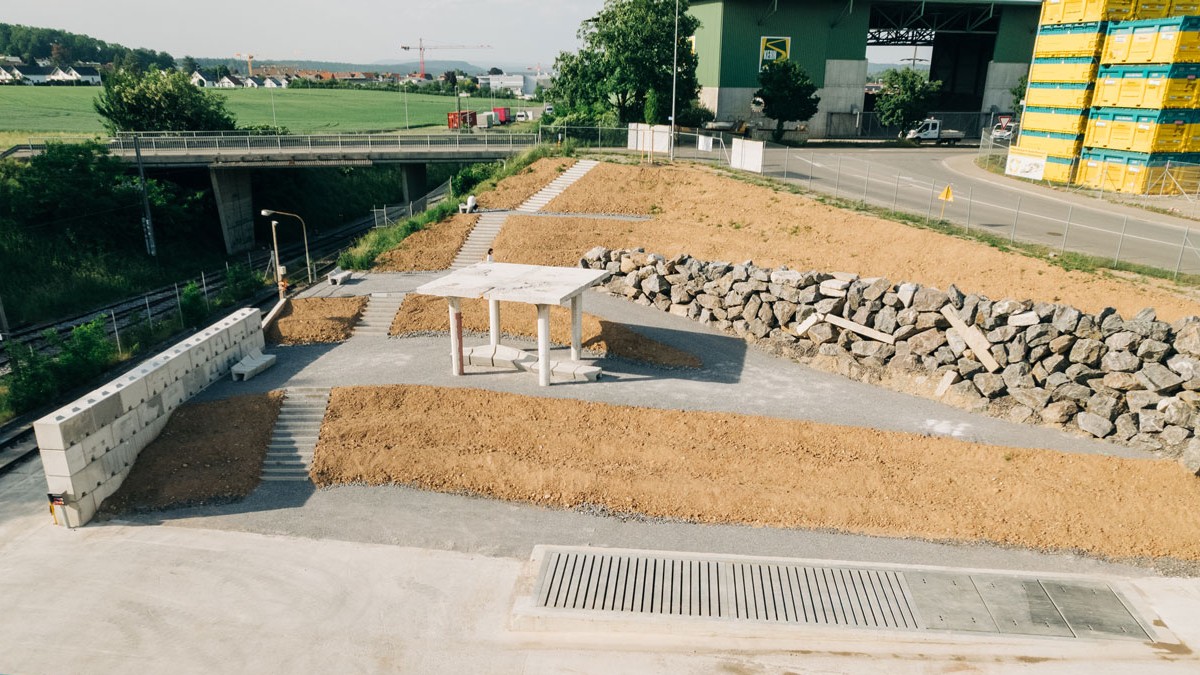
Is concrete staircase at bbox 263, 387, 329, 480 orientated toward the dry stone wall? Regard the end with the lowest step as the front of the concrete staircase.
no

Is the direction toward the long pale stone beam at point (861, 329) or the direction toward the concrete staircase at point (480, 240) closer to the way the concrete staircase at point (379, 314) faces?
the long pale stone beam

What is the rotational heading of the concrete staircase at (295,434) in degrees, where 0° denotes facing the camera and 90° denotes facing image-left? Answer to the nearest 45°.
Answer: approximately 0°

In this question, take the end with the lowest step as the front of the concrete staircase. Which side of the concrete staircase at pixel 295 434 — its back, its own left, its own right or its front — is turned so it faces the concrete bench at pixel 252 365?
back

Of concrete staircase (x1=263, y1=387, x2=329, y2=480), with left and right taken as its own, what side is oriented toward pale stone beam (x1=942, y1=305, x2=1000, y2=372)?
left

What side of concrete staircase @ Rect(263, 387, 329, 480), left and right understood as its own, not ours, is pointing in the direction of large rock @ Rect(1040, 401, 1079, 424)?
left

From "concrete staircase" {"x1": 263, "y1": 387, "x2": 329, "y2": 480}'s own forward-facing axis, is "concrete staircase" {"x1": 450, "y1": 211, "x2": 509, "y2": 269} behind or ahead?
behind

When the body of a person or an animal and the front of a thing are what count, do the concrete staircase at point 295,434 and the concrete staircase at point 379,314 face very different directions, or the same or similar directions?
same or similar directions

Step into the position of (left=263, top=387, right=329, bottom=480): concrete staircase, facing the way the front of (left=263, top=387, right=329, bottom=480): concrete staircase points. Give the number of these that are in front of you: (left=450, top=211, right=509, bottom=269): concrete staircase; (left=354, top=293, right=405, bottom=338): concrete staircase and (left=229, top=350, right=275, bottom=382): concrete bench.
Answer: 0

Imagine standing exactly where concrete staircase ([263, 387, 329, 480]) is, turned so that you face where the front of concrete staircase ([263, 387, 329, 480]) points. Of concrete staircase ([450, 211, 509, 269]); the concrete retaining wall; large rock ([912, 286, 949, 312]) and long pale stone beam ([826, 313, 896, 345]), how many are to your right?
1

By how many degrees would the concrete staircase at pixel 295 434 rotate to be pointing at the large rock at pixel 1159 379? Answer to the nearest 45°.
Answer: approximately 45° to its left

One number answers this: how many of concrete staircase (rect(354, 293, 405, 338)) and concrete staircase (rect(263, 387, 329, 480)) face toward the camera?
2

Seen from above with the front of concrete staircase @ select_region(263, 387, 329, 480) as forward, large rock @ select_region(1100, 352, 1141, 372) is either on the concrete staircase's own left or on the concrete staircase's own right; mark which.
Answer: on the concrete staircase's own left

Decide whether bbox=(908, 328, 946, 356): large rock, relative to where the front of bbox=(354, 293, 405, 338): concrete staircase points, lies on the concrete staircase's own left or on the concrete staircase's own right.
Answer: on the concrete staircase's own left

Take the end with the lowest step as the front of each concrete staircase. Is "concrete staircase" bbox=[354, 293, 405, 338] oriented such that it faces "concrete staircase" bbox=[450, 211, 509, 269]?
no

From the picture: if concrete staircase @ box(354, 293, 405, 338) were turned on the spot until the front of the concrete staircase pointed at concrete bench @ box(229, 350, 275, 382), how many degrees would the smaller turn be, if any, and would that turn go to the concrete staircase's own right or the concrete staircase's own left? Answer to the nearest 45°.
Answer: approximately 45° to the concrete staircase's own right

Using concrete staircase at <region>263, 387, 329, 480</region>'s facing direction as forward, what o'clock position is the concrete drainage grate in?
The concrete drainage grate is roughly at 11 o'clock from the concrete staircase.

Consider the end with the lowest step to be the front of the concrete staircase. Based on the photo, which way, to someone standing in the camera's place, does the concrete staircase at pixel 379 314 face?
facing the viewer

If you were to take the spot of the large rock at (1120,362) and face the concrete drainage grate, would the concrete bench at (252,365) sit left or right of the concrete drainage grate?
right
